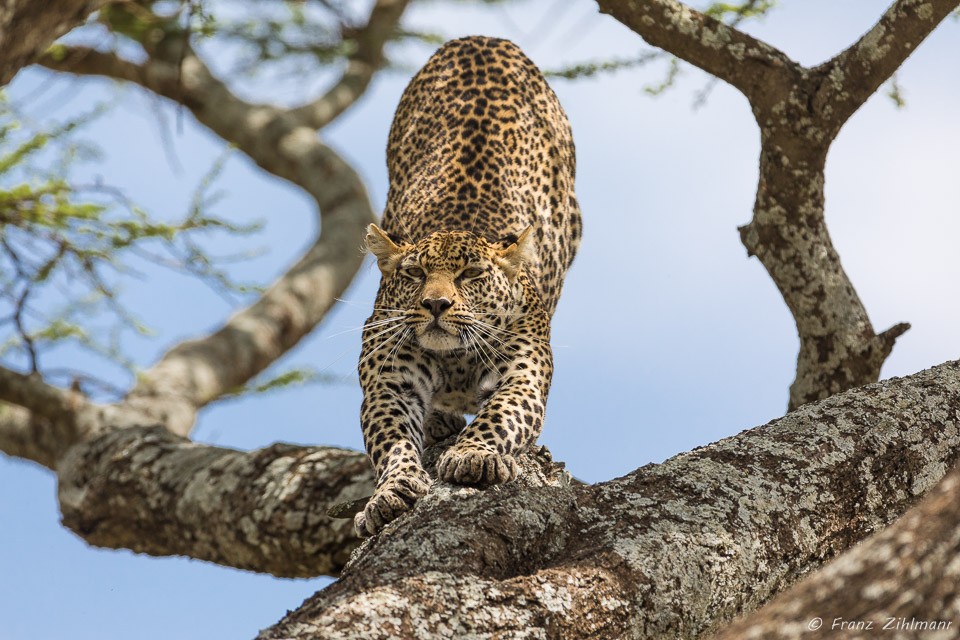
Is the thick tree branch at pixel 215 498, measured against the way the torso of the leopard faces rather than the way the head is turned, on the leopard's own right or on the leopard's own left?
on the leopard's own right

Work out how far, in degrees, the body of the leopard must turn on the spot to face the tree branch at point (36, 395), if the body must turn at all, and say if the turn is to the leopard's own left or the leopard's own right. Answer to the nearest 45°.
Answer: approximately 135° to the leopard's own right

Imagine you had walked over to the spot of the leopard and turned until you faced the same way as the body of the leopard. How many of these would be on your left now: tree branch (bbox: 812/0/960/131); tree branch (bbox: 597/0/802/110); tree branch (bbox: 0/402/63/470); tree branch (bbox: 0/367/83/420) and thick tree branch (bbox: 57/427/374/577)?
2

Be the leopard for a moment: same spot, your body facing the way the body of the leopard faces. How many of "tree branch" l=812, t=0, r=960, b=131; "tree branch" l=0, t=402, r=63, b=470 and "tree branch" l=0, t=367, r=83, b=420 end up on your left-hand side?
1

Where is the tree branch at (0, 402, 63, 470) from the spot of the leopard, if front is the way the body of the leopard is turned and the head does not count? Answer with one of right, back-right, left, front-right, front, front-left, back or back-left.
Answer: back-right

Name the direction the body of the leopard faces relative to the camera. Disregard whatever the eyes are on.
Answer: toward the camera

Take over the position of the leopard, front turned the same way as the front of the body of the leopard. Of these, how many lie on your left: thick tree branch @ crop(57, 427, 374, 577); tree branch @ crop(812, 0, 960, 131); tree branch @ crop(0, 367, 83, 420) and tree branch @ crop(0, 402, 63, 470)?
1

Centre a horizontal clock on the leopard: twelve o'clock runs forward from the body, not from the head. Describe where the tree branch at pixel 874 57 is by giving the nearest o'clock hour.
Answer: The tree branch is roughly at 9 o'clock from the leopard.

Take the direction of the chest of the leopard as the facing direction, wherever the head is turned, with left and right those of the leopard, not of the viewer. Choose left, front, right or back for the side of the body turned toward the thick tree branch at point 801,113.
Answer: left
